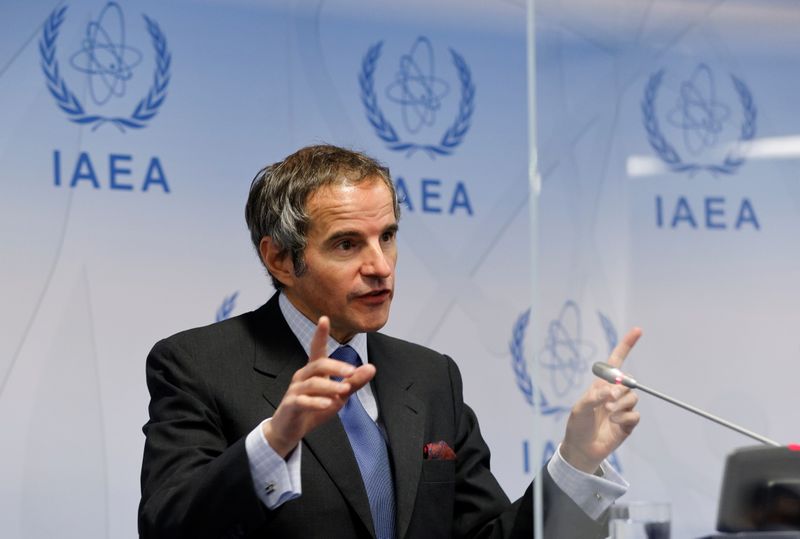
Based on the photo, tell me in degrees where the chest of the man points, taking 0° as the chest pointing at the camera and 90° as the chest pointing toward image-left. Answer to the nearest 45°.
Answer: approximately 315°

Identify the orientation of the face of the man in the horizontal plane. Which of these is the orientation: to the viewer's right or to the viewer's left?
to the viewer's right

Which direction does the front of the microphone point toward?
to the viewer's left

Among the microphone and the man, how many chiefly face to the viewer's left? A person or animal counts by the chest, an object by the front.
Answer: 1

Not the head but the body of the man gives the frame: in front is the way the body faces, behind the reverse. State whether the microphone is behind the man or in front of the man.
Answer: in front

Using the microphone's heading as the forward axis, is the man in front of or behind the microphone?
in front
